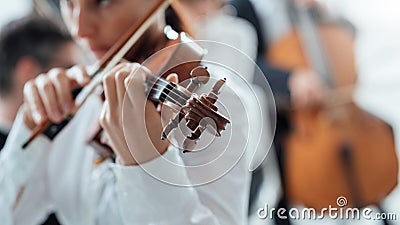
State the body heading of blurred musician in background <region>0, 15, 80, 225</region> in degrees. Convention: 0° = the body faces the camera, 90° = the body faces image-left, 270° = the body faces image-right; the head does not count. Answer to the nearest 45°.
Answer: approximately 270°

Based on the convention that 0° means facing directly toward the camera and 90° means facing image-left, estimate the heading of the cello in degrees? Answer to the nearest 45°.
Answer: approximately 0°
